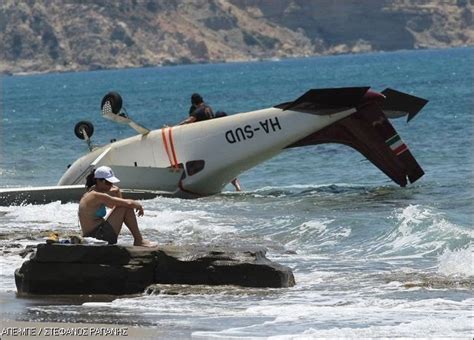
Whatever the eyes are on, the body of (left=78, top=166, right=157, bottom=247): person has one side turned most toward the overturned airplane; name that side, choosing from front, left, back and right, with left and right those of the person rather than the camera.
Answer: left

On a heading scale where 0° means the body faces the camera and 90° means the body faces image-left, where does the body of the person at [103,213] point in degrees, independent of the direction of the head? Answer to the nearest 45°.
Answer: approximately 270°
